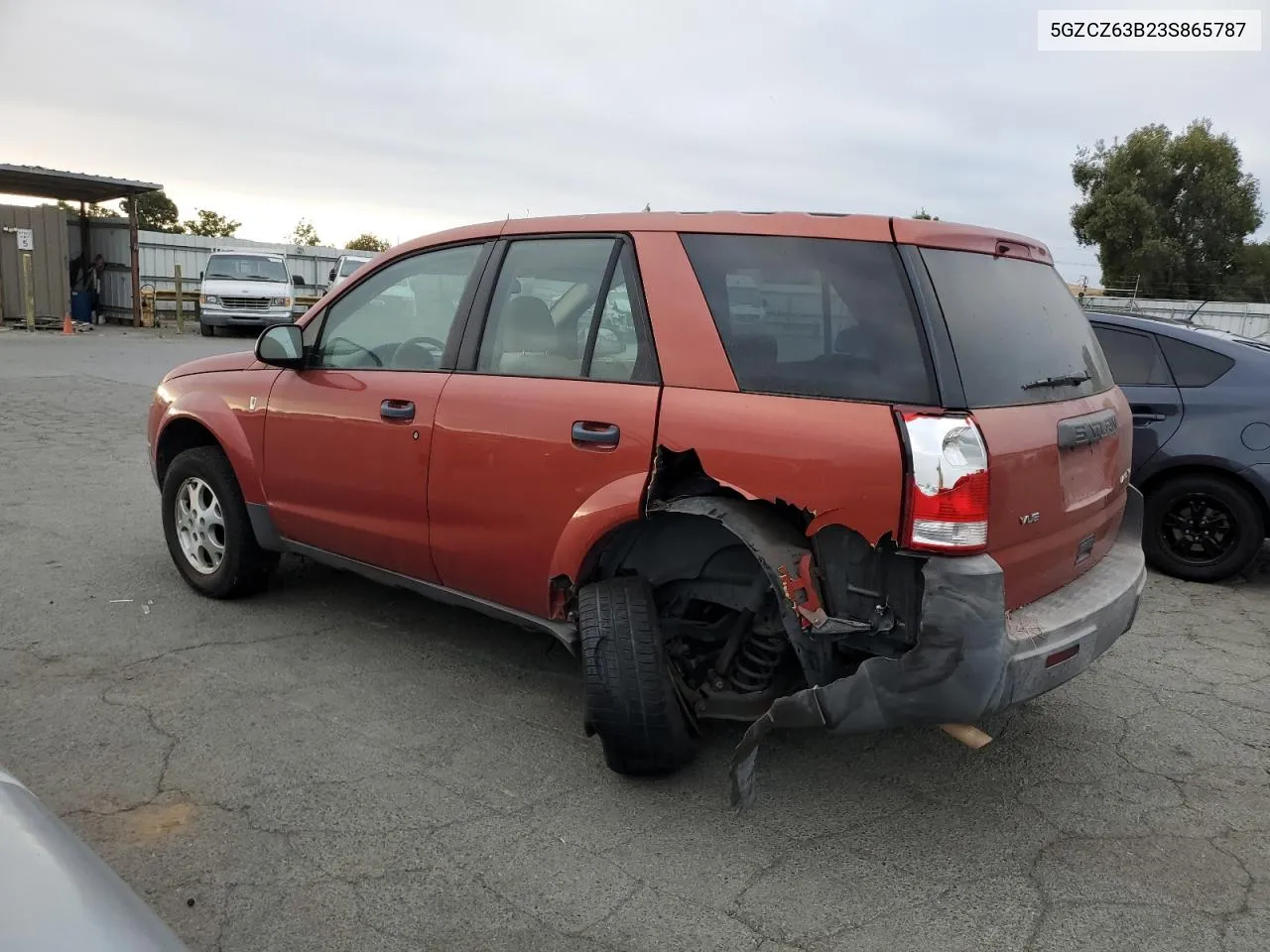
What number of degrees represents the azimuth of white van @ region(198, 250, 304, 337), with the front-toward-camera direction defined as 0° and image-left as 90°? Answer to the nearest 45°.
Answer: approximately 0°

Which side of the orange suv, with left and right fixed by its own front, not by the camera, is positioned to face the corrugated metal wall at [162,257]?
front

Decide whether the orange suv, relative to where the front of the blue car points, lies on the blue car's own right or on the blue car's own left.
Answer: on the blue car's own left

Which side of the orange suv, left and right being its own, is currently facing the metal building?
front

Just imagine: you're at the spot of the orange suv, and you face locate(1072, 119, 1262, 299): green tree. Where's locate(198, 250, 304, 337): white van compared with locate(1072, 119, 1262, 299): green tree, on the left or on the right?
left

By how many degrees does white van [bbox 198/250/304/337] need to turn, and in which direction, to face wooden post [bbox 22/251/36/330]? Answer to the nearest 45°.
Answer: approximately 90° to its right

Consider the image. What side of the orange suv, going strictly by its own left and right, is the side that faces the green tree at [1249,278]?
right

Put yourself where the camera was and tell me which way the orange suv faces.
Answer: facing away from the viewer and to the left of the viewer

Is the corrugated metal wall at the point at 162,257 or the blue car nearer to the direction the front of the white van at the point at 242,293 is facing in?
the blue car

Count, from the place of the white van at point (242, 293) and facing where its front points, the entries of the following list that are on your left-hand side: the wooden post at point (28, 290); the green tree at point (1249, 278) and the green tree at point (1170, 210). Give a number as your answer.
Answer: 2
